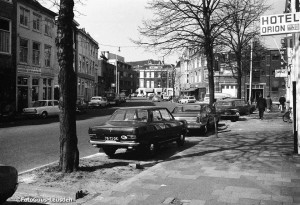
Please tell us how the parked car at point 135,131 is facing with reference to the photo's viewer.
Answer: facing away from the viewer and to the right of the viewer

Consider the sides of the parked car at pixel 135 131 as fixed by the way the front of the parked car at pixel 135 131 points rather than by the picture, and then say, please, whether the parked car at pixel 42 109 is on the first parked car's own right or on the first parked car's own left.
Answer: on the first parked car's own left

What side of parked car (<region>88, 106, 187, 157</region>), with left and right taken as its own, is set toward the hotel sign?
right

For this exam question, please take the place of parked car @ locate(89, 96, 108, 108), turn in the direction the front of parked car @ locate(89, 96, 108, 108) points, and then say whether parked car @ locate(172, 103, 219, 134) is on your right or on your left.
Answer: on your left

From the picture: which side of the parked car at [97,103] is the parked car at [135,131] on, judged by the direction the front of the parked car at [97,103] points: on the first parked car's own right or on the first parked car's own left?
on the first parked car's own left

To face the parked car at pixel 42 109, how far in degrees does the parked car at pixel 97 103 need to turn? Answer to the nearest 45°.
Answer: approximately 45° to its left

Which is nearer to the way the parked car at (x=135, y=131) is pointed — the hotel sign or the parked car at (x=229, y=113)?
the parked car

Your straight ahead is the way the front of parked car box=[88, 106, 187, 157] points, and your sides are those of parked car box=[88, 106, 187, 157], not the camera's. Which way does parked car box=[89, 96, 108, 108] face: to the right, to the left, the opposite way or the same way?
the opposite way

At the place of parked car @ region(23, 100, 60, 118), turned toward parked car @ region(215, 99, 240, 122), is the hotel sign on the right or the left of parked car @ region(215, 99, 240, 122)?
right

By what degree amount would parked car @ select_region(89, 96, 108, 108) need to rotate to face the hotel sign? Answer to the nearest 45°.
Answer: approximately 45° to its left
